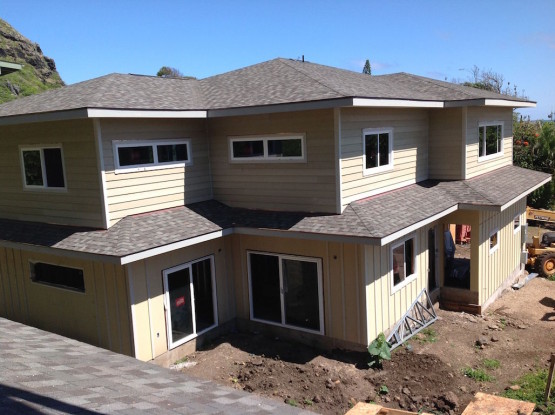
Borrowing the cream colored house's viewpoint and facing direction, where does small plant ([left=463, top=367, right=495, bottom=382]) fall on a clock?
The small plant is roughly at 11 o'clock from the cream colored house.

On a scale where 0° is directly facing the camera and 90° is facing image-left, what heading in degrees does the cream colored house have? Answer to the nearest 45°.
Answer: approximately 315°

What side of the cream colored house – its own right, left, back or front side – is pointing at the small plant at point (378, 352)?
front
